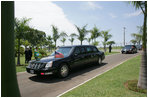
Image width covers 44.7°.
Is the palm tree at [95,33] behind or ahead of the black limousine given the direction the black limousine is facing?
behind

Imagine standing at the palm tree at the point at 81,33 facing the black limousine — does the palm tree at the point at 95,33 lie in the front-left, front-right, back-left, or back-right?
back-left

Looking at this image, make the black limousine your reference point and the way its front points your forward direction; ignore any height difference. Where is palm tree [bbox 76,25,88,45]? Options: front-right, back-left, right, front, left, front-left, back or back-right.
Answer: back-right

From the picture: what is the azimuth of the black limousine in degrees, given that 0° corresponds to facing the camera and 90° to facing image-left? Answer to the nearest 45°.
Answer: approximately 45°
